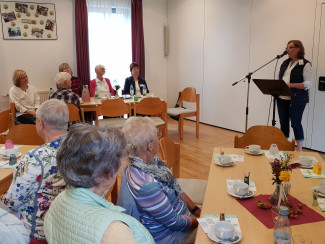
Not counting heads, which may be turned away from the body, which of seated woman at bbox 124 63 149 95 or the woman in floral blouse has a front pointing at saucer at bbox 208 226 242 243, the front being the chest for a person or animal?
the seated woman

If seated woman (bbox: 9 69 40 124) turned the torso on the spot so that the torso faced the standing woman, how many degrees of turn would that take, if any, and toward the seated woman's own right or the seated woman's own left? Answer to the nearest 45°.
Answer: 0° — they already face them

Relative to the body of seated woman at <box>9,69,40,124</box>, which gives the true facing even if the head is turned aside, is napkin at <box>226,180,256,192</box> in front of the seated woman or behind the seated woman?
in front

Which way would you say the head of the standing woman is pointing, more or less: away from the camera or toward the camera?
toward the camera

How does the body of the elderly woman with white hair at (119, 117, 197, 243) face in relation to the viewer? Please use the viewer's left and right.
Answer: facing to the right of the viewer

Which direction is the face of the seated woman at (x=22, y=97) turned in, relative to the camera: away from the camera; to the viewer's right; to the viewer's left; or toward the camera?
to the viewer's right

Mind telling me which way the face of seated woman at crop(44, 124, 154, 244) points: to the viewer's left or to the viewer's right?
to the viewer's right

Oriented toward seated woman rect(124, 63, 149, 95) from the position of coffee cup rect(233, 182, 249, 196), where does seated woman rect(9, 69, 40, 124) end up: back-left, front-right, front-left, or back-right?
front-left

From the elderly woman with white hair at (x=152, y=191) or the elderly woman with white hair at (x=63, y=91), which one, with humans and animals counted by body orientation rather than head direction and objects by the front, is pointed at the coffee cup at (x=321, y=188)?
the elderly woman with white hair at (x=152, y=191)

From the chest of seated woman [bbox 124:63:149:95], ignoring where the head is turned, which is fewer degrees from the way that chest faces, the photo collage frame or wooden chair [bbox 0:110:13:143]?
the wooden chair

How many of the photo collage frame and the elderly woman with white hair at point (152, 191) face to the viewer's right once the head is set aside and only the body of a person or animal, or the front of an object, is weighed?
1

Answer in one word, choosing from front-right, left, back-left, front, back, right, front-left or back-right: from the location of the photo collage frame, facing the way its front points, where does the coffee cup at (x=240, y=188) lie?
front

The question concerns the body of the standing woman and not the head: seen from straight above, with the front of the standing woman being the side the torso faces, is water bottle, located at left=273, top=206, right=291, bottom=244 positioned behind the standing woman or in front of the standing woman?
in front

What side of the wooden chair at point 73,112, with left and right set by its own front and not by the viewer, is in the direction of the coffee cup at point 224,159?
right

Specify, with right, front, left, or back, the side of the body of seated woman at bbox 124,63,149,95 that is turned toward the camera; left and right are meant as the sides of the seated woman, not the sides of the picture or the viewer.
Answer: front
